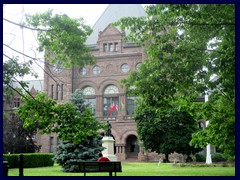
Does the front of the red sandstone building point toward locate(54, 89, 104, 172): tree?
yes

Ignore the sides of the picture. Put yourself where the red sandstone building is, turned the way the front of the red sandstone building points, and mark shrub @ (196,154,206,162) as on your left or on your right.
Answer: on your left

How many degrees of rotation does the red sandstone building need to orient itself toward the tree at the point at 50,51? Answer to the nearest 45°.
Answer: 0° — it already faces it

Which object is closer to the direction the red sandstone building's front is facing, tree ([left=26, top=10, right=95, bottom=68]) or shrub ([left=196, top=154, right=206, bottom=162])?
the tree

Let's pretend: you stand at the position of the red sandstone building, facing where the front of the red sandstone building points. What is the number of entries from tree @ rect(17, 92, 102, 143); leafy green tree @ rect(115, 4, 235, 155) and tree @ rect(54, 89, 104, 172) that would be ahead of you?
3

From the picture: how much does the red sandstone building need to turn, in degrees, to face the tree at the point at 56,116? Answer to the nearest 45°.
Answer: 0° — it already faces it

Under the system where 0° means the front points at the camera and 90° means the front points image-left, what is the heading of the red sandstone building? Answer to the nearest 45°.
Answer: approximately 0°
